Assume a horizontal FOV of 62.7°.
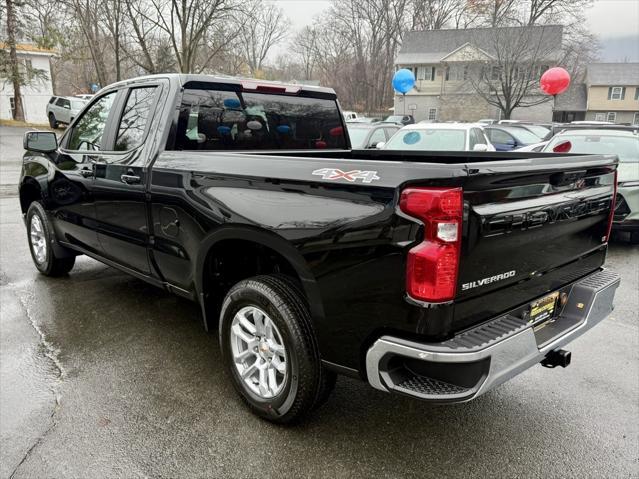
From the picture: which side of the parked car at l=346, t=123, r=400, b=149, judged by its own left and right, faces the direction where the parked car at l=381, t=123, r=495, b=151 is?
left

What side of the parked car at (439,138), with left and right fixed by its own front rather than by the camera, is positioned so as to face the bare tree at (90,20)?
right

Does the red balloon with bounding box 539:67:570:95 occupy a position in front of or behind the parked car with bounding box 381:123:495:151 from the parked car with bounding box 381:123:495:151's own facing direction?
behind

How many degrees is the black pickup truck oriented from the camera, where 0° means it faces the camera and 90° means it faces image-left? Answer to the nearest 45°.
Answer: approximately 135°

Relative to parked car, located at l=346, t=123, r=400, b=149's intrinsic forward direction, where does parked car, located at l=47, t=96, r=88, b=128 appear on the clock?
parked car, located at l=47, t=96, r=88, b=128 is roughly at 3 o'clock from parked car, located at l=346, t=123, r=400, b=149.

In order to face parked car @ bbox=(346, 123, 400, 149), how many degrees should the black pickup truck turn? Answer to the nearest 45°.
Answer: approximately 45° to its right

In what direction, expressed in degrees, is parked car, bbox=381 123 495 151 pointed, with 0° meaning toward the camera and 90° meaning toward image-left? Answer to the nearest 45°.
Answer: approximately 45°

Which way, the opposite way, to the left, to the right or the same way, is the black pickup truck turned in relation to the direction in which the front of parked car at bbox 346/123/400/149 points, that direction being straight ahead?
to the right

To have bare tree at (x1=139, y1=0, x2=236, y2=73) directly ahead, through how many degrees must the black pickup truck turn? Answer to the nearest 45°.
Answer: approximately 45° to its right

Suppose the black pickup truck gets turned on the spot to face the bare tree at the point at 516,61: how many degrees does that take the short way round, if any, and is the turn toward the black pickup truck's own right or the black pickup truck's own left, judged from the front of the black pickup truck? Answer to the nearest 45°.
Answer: approximately 45° to the black pickup truck's own right

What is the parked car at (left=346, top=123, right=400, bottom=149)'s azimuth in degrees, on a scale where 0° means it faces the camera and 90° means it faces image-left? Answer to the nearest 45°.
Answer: approximately 45°
